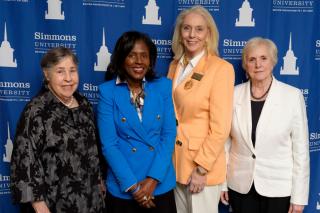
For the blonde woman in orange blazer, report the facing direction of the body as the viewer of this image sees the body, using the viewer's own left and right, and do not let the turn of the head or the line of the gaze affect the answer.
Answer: facing the viewer and to the left of the viewer

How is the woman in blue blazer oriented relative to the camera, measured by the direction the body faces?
toward the camera

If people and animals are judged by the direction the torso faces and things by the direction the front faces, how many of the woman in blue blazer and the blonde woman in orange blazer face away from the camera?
0
